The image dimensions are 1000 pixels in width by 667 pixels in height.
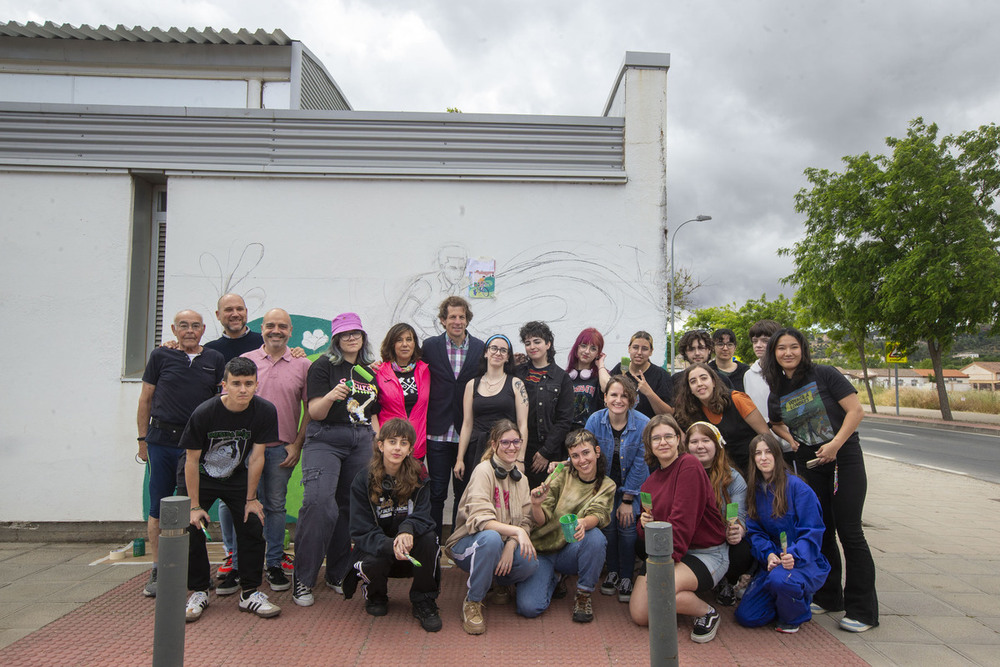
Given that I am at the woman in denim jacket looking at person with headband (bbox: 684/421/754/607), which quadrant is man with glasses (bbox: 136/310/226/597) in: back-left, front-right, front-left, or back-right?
back-right

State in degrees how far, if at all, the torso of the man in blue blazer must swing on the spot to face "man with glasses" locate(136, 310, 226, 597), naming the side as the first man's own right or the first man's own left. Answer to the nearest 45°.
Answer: approximately 90° to the first man's own right

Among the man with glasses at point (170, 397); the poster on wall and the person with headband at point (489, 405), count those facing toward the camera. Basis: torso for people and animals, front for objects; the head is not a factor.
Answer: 3

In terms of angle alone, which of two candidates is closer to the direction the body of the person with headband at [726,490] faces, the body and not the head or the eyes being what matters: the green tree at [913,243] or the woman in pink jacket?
the woman in pink jacket

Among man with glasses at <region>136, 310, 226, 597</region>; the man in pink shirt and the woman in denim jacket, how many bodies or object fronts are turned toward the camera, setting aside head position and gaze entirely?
3

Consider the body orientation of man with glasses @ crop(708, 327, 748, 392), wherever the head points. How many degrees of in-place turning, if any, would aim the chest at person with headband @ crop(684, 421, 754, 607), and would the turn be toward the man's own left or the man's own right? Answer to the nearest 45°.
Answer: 0° — they already face them

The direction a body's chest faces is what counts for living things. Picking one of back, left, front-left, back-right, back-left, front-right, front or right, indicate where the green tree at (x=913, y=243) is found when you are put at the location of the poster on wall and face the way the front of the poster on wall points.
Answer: back-left

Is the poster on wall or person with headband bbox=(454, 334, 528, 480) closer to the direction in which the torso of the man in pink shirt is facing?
the person with headband
